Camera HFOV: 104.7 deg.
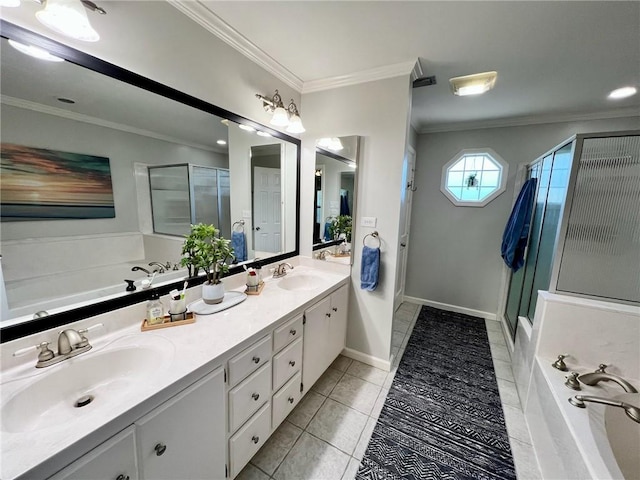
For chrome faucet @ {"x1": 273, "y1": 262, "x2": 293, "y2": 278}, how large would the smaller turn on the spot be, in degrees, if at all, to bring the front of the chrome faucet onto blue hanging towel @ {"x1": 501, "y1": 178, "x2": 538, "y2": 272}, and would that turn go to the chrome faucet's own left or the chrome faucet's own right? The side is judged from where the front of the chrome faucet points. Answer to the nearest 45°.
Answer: approximately 45° to the chrome faucet's own left

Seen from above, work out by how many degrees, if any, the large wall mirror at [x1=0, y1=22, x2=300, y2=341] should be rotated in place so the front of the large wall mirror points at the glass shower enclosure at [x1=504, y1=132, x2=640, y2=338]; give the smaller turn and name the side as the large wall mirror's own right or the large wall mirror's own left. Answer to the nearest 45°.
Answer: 0° — it already faces it

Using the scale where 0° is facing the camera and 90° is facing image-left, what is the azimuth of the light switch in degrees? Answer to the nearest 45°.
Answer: approximately 0°

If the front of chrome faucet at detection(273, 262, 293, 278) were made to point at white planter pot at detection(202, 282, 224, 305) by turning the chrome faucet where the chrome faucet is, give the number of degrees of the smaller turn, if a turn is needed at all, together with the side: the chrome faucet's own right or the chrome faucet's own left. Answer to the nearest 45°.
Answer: approximately 90° to the chrome faucet's own right

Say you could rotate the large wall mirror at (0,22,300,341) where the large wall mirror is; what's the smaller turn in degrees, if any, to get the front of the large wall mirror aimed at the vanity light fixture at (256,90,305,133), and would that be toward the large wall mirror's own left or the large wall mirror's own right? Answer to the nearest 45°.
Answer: approximately 45° to the large wall mirror's own left
